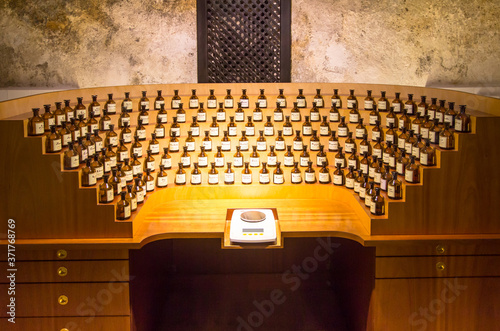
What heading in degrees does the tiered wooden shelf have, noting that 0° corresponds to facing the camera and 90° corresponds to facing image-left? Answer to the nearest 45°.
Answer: approximately 0°

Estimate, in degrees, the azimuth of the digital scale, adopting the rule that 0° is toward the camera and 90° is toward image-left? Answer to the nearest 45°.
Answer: approximately 0°
